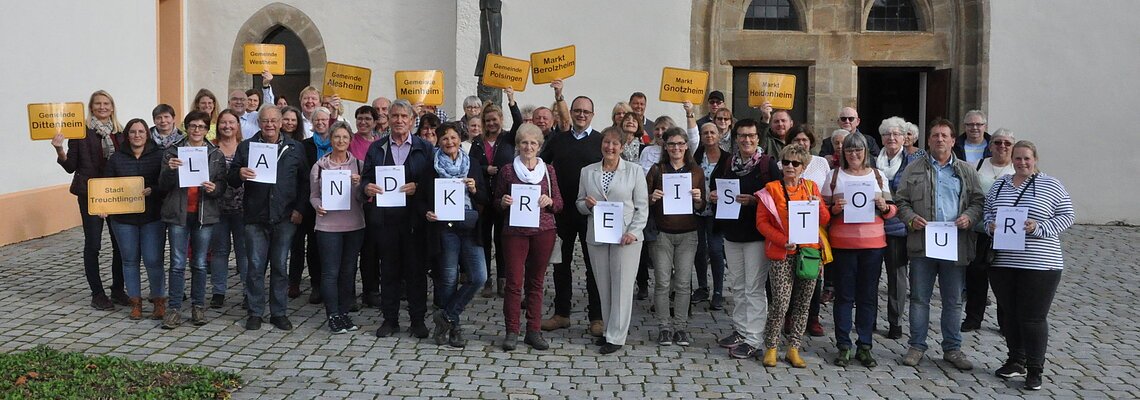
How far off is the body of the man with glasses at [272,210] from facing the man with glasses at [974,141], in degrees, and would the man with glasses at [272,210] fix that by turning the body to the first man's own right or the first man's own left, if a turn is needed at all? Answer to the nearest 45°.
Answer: approximately 90° to the first man's own left

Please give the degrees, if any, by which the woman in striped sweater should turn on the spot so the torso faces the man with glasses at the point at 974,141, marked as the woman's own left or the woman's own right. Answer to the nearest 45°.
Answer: approximately 135° to the woman's own right

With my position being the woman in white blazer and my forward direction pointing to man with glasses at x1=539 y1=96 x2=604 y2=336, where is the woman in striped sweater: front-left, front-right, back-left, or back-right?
back-right

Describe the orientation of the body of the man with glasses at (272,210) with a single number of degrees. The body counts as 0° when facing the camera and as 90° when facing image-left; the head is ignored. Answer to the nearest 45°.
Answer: approximately 0°

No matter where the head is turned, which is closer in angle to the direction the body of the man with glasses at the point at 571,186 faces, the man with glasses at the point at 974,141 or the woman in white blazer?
the woman in white blazer

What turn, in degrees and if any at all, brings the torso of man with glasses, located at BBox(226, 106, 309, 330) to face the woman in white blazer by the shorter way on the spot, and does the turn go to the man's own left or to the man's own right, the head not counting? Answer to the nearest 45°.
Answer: approximately 45° to the man's own left

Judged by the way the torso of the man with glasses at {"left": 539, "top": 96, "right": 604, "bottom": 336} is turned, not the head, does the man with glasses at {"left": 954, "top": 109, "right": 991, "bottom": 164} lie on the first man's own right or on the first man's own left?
on the first man's own left
